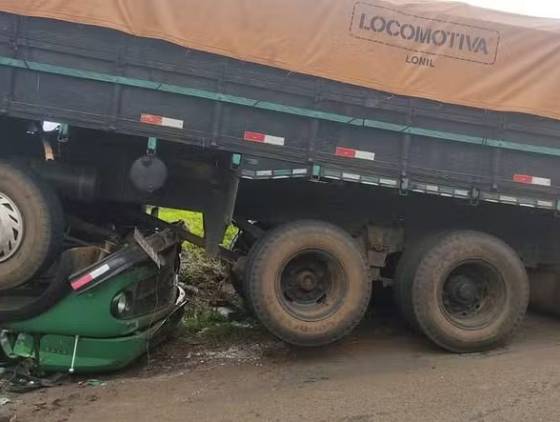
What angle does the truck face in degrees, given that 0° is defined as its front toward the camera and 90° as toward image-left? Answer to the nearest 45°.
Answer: approximately 90°
